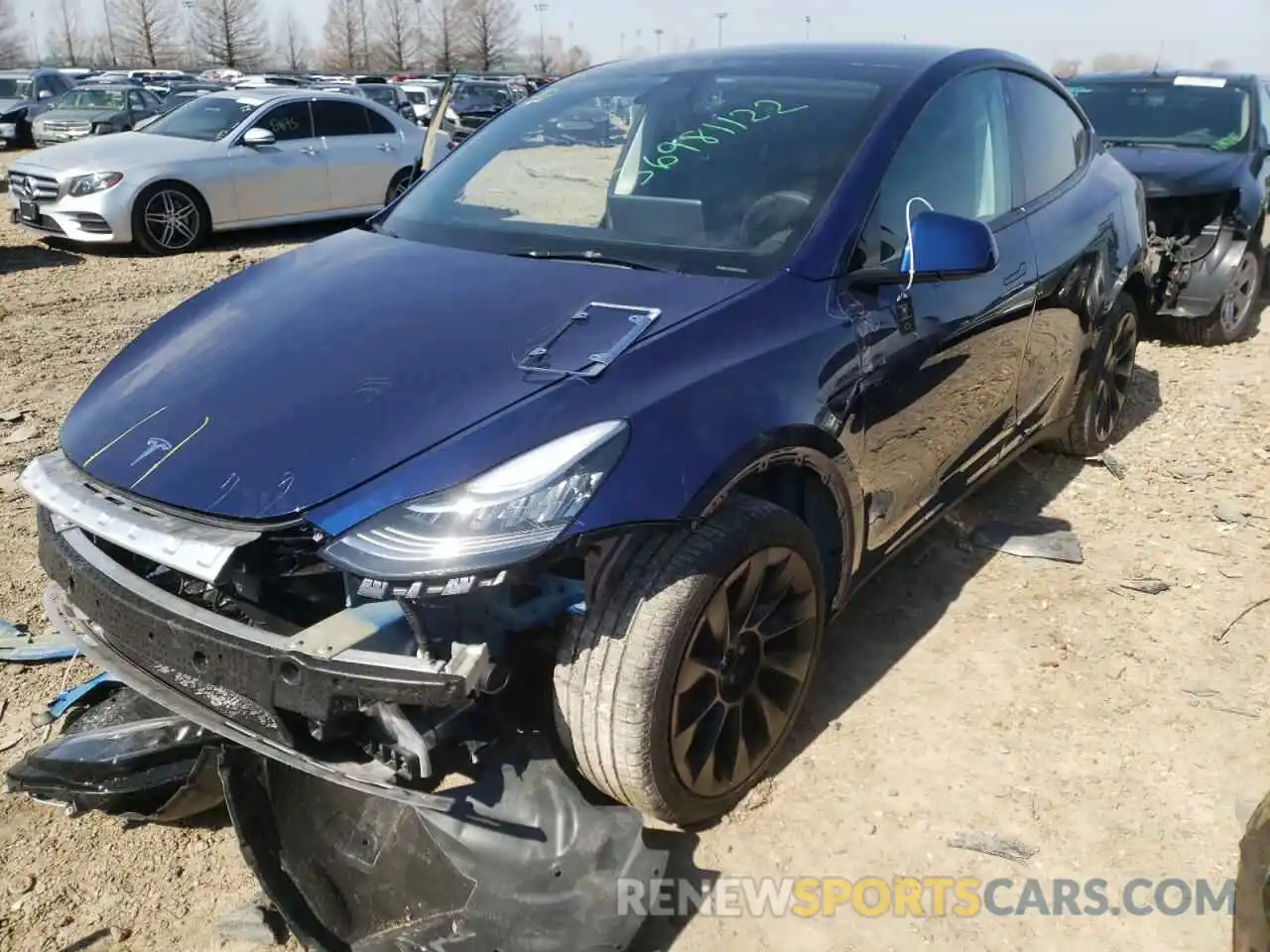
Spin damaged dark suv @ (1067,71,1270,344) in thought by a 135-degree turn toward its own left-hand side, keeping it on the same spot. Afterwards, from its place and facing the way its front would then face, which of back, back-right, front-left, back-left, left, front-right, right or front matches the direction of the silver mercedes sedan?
back

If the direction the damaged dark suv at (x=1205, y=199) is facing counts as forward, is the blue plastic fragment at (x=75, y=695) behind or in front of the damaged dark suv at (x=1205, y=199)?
in front

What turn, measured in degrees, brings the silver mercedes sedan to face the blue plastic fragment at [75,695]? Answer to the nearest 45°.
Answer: approximately 45° to its left

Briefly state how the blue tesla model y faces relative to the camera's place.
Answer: facing the viewer and to the left of the viewer

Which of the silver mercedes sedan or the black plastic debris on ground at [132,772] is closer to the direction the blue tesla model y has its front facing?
the black plastic debris on ground

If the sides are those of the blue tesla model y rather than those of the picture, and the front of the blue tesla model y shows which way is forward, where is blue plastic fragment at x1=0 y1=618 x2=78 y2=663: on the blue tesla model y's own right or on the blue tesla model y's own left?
on the blue tesla model y's own right

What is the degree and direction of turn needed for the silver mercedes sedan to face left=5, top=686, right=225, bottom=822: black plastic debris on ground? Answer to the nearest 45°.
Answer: approximately 45° to its left

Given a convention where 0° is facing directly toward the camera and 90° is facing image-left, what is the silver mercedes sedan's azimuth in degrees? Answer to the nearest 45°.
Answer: approximately 45°

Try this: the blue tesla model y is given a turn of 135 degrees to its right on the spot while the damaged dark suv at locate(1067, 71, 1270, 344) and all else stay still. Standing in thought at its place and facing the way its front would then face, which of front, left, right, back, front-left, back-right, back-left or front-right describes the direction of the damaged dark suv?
front-right

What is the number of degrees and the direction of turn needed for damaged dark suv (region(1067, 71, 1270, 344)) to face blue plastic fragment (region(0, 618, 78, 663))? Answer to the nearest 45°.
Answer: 0° — it already faces it

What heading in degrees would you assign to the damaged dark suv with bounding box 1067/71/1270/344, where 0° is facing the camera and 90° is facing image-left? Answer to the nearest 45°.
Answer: approximately 45°

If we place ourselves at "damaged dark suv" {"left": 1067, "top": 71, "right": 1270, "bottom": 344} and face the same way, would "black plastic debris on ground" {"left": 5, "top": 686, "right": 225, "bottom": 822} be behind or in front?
in front
